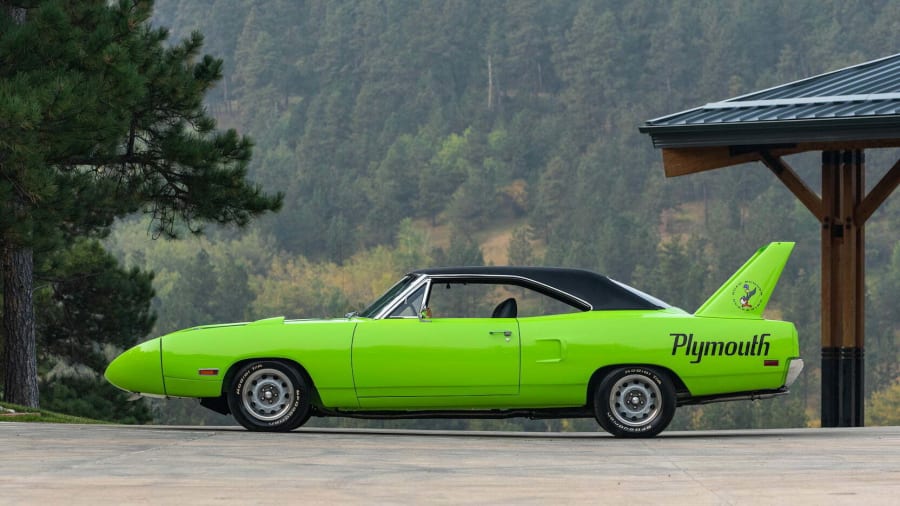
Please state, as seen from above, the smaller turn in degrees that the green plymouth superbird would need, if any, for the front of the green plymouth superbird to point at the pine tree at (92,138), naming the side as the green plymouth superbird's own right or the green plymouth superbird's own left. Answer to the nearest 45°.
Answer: approximately 45° to the green plymouth superbird's own right

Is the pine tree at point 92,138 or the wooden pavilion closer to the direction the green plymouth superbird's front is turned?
the pine tree

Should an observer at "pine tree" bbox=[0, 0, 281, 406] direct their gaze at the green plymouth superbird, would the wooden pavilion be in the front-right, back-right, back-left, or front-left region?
front-left

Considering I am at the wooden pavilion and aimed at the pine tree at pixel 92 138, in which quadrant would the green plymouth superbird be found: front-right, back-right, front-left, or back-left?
front-left

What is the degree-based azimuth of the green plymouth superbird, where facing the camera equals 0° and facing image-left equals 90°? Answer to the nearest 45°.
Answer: approximately 90°

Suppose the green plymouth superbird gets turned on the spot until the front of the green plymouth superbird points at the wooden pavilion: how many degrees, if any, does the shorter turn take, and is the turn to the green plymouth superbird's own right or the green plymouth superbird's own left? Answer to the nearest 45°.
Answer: approximately 135° to the green plymouth superbird's own right
